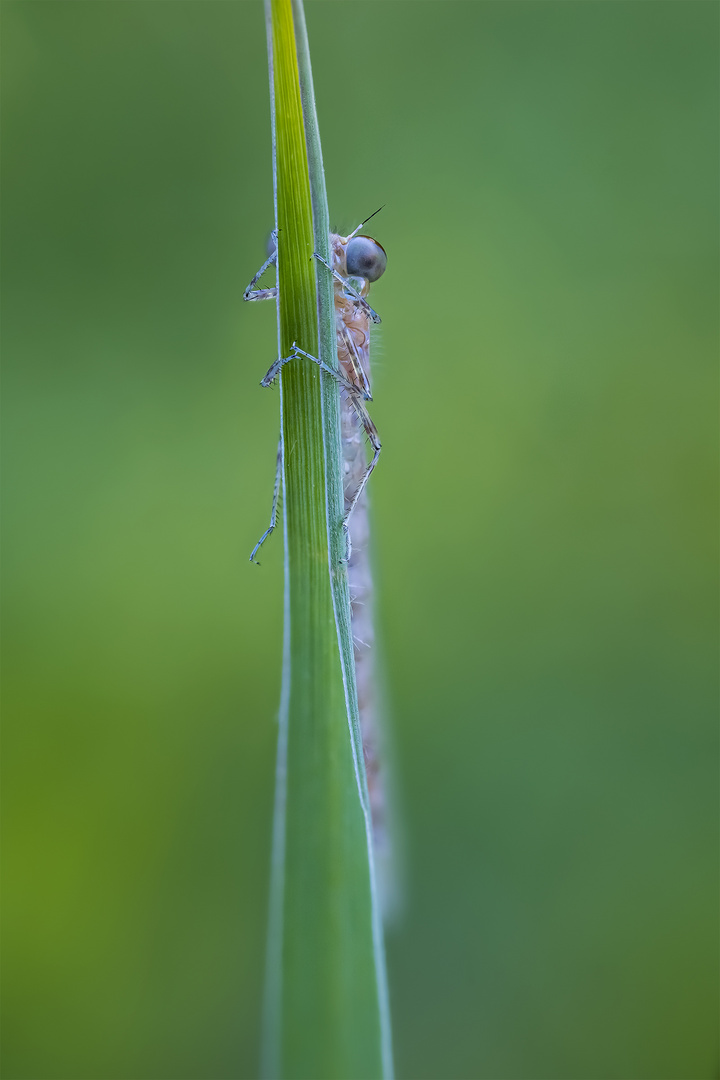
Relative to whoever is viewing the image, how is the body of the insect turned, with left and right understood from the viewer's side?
facing the viewer
